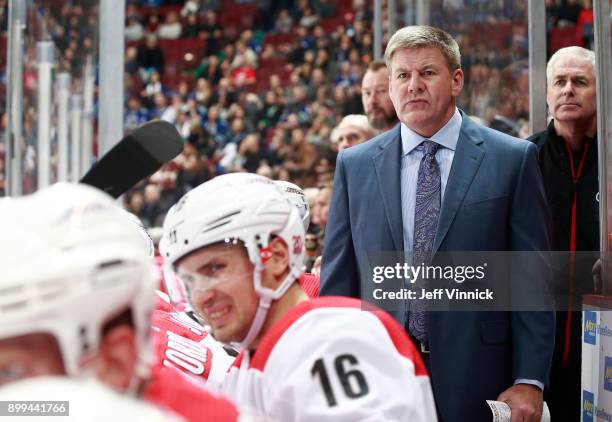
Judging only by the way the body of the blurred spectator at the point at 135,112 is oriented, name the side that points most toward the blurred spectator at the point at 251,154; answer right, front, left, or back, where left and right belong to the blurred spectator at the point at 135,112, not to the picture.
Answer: left

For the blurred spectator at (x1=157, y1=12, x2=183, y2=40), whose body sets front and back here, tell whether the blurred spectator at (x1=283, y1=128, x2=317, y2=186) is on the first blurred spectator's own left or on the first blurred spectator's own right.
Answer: on the first blurred spectator's own left

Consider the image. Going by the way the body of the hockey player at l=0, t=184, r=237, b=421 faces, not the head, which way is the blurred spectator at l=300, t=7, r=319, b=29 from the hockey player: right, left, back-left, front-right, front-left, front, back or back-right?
back-right

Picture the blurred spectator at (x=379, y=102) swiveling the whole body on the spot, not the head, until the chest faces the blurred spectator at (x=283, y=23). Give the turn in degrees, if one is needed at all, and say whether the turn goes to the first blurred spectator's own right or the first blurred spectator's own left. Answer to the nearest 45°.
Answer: approximately 135° to the first blurred spectator's own right

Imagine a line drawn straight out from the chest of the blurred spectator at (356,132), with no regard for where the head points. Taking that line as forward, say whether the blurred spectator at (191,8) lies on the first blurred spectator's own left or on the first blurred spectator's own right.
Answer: on the first blurred spectator's own right

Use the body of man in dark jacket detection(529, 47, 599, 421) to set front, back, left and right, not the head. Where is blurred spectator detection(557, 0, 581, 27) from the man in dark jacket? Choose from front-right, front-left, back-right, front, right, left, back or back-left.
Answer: back

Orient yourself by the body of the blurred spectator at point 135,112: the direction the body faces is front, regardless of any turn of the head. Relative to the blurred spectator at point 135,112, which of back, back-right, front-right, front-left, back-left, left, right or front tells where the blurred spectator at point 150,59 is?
back-right

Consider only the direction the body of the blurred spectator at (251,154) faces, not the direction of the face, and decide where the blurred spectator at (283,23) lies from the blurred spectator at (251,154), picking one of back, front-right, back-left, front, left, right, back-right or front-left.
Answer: back-right

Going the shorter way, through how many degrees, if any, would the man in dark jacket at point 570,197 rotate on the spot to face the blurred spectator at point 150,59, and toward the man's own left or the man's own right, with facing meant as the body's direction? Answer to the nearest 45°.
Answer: approximately 135° to the man's own right

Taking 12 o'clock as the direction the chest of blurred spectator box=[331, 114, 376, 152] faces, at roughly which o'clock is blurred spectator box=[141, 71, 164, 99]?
blurred spectator box=[141, 71, 164, 99] is roughly at 4 o'clock from blurred spectator box=[331, 114, 376, 152].

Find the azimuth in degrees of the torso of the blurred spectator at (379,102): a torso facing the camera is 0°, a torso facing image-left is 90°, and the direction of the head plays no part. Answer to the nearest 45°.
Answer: approximately 45°

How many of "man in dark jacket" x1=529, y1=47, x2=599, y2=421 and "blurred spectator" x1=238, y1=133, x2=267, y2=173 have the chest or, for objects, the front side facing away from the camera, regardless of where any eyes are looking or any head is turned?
0

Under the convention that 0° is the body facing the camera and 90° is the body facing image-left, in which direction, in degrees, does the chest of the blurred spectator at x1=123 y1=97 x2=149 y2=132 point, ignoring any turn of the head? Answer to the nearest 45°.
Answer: approximately 45°
